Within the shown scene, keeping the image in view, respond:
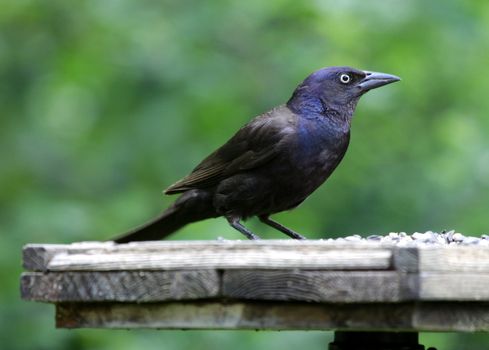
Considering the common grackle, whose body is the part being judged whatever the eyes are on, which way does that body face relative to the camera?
to the viewer's right

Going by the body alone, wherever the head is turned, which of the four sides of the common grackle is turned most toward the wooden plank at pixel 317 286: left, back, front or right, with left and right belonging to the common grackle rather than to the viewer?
right
